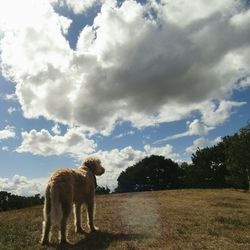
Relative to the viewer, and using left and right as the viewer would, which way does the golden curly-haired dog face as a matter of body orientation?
facing away from the viewer and to the right of the viewer
